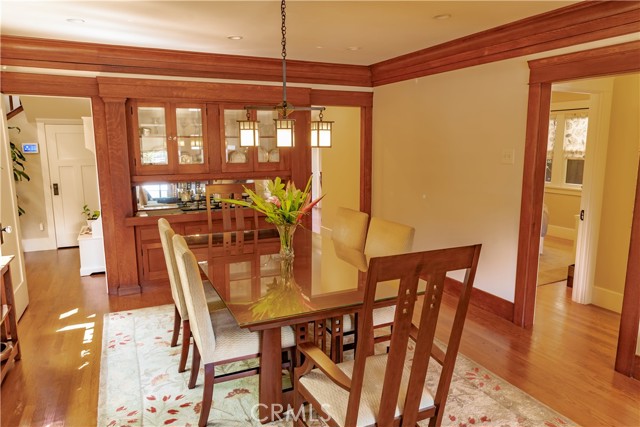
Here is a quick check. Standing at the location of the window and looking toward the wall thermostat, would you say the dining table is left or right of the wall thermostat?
left

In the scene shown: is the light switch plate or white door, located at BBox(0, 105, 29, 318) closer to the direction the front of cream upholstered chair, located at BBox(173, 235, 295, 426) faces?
the light switch plate

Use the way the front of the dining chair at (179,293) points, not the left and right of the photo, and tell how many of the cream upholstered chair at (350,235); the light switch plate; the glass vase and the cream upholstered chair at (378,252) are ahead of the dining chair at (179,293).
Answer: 4

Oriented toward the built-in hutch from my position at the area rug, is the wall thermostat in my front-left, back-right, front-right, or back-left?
front-left

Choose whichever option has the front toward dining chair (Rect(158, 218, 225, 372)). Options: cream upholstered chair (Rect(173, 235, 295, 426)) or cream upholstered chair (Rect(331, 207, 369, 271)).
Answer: cream upholstered chair (Rect(331, 207, 369, 271))

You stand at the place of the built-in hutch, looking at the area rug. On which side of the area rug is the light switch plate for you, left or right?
left

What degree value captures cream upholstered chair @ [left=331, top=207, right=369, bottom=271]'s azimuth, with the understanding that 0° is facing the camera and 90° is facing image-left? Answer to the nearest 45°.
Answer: approximately 45°

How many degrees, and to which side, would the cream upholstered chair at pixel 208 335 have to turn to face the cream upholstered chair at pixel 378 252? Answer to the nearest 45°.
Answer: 0° — it already faces it

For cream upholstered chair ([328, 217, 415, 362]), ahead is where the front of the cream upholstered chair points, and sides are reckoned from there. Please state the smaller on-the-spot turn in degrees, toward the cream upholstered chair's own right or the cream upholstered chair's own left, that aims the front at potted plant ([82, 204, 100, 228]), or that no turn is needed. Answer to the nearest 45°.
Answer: approximately 90° to the cream upholstered chair's own right

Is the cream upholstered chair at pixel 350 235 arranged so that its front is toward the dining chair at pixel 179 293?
yes

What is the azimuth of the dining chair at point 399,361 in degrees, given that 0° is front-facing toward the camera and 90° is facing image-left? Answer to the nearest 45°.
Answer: approximately 135°

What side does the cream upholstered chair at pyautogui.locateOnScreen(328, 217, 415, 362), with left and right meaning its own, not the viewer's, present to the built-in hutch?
right

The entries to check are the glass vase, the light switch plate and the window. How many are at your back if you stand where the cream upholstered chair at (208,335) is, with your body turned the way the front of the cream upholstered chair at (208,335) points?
0

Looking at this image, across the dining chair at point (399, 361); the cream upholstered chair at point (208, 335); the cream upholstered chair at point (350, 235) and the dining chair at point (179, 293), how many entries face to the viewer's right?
2

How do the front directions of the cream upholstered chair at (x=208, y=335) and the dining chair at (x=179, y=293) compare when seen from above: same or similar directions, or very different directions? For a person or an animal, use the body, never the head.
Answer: same or similar directions

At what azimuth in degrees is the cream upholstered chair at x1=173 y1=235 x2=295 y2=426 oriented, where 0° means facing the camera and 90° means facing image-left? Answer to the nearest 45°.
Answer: approximately 270°

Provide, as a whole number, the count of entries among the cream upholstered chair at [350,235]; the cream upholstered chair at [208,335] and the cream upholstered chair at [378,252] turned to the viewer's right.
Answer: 1

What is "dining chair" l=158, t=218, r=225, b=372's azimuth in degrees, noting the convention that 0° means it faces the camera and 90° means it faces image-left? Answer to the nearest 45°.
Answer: approximately 270°

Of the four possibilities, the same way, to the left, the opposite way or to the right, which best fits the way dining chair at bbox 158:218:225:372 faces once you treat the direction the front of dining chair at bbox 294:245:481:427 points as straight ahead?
to the right
